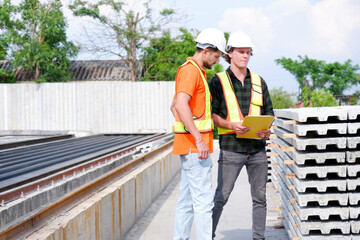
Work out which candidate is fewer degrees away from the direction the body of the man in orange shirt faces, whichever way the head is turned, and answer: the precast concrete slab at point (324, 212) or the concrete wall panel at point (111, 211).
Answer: the precast concrete slab

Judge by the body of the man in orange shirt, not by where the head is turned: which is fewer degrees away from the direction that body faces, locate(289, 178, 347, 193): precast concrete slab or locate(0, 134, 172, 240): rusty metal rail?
the precast concrete slab

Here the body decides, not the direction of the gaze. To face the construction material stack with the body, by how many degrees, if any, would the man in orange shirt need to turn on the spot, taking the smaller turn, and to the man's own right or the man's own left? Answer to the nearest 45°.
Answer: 0° — they already face it

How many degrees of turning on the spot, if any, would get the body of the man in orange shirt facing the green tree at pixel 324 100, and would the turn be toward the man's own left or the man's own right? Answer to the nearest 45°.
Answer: approximately 90° to the man's own left

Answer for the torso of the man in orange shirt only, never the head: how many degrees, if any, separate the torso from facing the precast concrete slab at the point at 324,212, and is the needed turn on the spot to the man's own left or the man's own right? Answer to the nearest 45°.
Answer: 0° — they already face it

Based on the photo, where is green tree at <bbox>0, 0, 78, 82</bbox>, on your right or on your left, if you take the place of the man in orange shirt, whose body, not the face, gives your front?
on your left

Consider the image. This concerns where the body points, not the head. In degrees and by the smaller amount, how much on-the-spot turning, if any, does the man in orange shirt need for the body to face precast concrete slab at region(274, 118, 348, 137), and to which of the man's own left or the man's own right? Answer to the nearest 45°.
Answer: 0° — they already face it

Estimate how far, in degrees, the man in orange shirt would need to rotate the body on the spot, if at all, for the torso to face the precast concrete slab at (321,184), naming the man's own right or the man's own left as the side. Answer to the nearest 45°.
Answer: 0° — they already face it

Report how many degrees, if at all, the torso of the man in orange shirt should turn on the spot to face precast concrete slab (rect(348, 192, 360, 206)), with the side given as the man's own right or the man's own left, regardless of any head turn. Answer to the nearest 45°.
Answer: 0° — they already face it

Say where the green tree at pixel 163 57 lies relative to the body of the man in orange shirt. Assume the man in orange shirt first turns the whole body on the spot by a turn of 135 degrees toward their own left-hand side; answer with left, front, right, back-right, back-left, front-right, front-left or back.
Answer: front-right

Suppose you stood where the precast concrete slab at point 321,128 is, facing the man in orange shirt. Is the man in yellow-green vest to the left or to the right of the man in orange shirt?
right

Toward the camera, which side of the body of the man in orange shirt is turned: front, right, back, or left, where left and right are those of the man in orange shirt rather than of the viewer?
right

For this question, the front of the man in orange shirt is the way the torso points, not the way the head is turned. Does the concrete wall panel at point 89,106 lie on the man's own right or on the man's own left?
on the man's own left

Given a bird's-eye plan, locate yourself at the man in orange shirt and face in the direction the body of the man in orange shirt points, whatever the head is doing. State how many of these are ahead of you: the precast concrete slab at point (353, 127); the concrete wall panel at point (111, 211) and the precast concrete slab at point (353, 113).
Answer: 2

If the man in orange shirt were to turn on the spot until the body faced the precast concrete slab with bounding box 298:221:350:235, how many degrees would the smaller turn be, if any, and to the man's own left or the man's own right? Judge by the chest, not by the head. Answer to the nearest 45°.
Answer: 0° — they already face it
